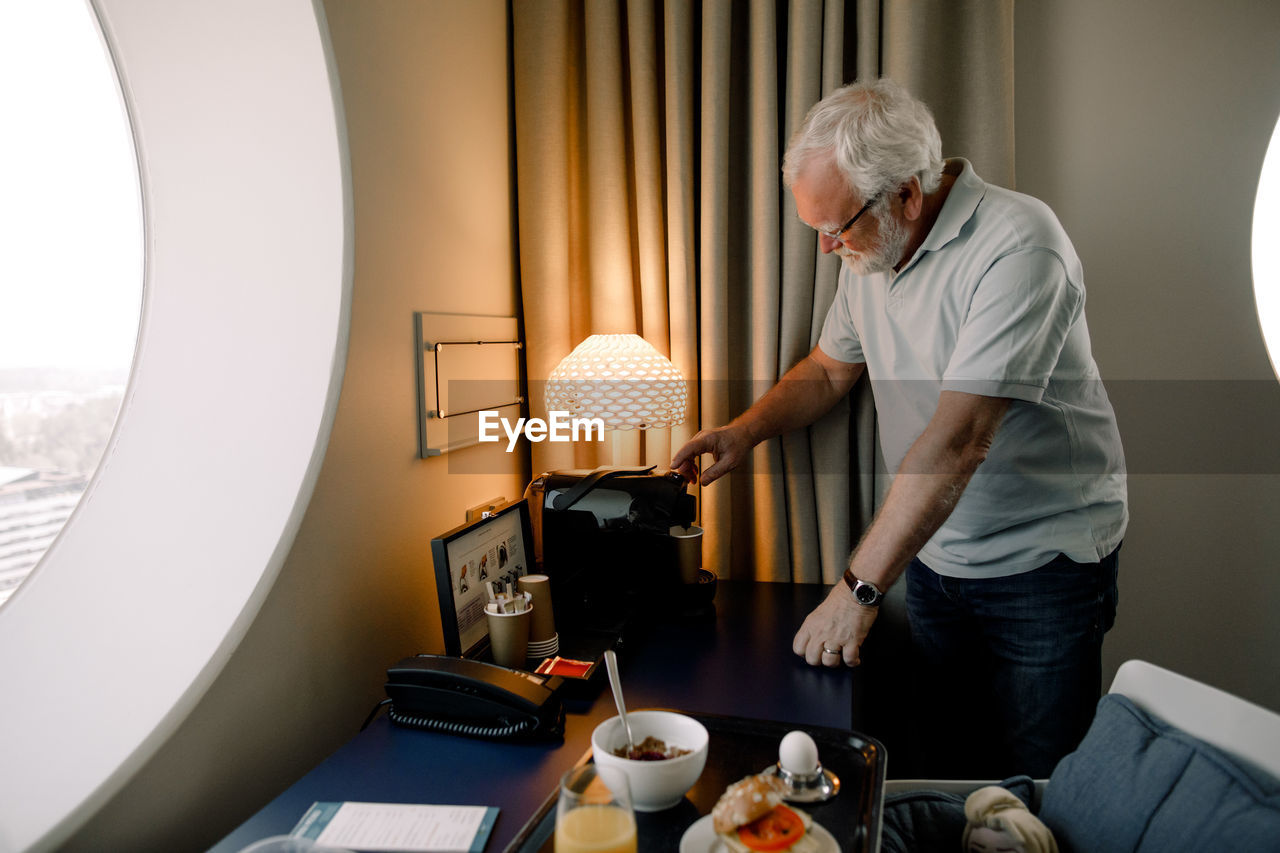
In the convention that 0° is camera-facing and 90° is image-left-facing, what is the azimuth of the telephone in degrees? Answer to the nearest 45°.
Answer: approximately 270°

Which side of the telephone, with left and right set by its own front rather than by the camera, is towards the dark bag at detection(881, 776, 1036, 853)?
front

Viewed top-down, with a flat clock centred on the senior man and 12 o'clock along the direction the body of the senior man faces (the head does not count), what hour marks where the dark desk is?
The dark desk is roughly at 12 o'clock from the senior man.

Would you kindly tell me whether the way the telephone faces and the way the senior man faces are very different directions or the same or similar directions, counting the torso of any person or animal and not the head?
very different directions

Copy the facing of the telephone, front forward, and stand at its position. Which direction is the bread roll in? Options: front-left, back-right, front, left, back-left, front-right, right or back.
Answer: front-right

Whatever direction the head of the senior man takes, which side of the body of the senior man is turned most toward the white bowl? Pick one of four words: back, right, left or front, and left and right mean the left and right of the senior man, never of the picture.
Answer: front

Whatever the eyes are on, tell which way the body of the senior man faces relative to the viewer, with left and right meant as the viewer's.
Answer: facing the viewer and to the left of the viewer

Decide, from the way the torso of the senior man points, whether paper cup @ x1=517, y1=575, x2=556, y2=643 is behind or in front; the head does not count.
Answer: in front

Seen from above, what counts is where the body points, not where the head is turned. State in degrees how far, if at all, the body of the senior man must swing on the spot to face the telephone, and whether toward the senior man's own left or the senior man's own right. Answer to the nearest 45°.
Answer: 0° — they already face it

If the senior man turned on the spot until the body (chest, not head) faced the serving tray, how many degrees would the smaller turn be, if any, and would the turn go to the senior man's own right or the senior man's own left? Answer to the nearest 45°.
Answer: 0° — they already face it

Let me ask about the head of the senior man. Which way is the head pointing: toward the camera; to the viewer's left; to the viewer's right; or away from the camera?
to the viewer's left
